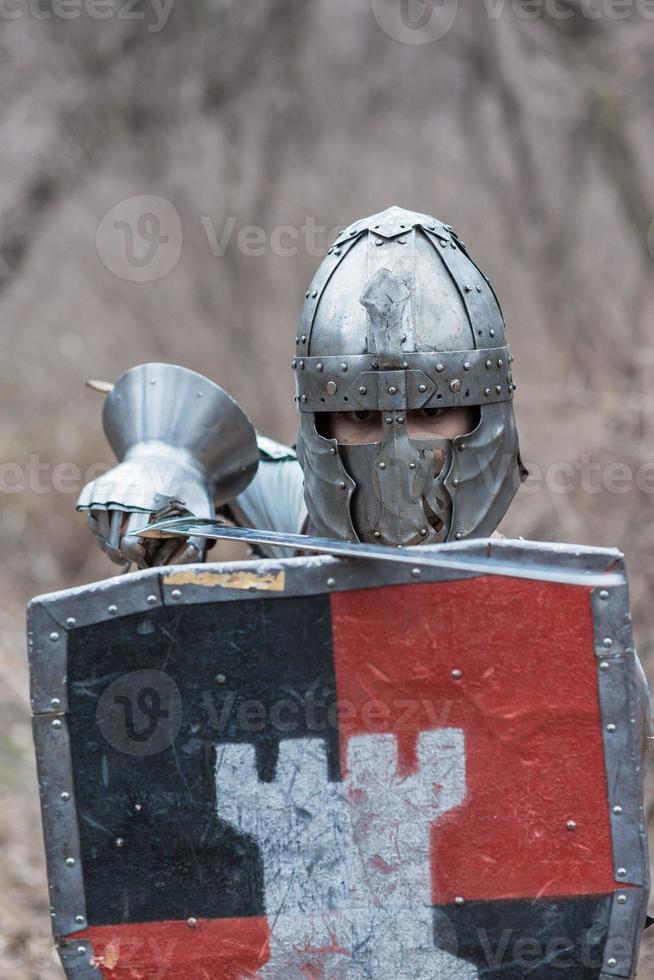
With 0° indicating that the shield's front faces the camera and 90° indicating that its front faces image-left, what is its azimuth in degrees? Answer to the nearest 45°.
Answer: approximately 0°
